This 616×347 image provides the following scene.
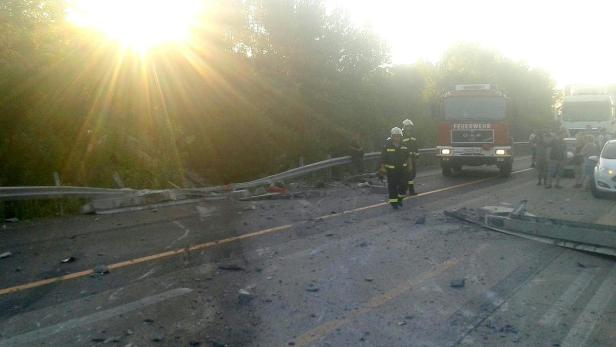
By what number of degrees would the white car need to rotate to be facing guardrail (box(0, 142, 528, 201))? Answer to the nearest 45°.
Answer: approximately 45° to its right

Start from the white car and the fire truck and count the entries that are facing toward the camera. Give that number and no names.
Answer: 2

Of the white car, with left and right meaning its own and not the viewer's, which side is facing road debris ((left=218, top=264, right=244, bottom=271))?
front

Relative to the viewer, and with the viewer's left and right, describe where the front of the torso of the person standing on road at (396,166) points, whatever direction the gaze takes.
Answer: facing the viewer

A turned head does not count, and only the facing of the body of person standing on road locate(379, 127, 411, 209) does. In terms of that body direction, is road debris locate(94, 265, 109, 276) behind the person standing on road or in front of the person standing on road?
in front

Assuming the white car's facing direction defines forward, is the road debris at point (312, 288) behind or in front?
in front

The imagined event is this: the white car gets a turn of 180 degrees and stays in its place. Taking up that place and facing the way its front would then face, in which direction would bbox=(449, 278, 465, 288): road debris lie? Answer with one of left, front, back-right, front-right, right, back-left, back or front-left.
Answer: back

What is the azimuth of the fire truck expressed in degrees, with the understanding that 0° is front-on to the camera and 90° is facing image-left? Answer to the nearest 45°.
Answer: approximately 0°
